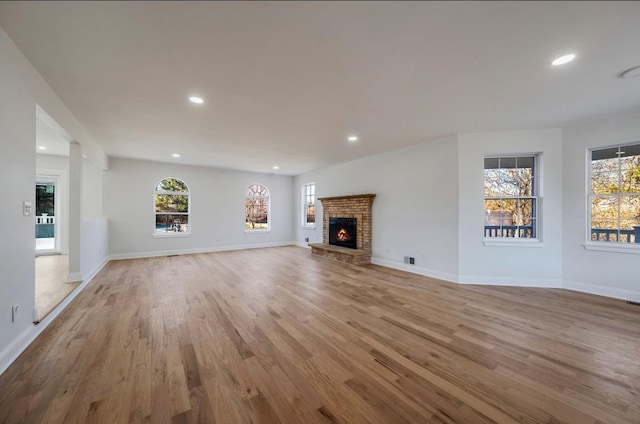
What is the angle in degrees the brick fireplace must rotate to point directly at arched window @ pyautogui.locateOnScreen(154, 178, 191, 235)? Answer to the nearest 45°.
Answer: approximately 45° to its right

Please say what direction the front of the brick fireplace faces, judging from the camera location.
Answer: facing the viewer and to the left of the viewer

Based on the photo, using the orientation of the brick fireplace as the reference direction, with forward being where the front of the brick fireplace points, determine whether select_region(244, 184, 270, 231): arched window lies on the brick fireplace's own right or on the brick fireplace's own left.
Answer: on the brick fireplace's own right

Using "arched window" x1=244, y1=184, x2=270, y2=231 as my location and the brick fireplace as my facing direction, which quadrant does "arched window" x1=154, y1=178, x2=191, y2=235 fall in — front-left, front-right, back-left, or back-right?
back-right
